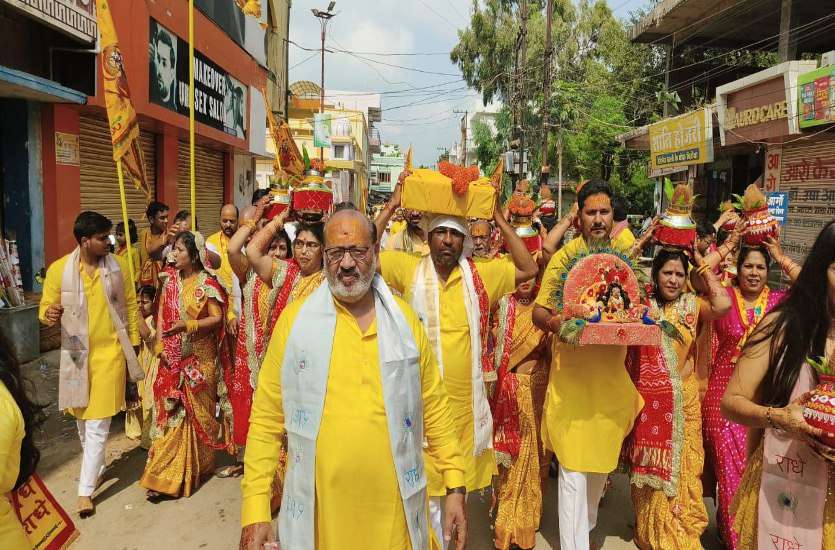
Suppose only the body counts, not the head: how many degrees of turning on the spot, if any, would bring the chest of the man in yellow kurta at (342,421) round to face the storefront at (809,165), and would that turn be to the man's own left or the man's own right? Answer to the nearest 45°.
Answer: approximately 135° to the man's own left

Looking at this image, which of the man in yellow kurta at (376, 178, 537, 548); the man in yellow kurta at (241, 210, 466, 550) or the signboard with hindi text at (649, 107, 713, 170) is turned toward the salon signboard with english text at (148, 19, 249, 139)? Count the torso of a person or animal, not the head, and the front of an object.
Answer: the signboard with hindi text at (649, 107, 713, 170)

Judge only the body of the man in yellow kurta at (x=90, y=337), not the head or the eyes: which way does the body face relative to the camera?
toward the camera

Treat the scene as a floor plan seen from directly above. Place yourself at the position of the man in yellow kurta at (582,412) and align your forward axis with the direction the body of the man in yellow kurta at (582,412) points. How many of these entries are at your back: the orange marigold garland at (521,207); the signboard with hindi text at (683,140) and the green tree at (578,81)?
3

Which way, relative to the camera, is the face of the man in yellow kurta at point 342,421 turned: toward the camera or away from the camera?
toward the camera

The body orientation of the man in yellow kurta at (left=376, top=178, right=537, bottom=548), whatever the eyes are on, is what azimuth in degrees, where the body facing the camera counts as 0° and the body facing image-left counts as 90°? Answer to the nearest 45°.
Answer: approximately 0°

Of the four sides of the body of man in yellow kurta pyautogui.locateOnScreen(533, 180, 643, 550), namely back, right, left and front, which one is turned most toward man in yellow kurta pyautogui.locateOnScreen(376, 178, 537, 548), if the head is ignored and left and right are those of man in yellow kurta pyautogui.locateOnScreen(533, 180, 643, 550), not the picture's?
right

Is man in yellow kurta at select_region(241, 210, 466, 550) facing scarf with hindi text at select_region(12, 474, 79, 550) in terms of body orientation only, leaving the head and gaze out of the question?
no

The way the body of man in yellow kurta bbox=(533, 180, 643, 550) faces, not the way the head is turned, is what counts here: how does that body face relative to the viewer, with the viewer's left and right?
facing the viewer

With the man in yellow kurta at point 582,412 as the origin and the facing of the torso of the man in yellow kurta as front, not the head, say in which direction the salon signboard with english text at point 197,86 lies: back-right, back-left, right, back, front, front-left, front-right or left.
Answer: back-right

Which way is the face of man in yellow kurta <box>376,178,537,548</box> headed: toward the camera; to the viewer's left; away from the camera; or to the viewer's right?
toward the camera

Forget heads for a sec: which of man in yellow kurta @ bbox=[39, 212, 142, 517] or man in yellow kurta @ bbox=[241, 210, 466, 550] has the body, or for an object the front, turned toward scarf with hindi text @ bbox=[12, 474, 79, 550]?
man in yellow kurta @ bbox=[39, 212, 142, 517]

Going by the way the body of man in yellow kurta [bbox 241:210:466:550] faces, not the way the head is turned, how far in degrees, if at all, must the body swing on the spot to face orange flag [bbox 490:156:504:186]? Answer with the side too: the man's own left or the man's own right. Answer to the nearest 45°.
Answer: approximately 135° to the man's own left

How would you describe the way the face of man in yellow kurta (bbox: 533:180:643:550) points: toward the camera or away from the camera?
toward the camera

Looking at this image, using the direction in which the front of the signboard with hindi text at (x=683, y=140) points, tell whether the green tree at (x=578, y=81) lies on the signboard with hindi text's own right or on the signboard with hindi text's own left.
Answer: on the signboard with hindi text's own right

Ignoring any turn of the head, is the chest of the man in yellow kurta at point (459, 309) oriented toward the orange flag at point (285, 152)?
no

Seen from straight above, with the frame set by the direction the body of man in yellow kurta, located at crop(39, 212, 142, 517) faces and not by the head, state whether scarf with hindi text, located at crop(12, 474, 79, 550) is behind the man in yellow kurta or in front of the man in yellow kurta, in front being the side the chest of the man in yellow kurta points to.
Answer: in front

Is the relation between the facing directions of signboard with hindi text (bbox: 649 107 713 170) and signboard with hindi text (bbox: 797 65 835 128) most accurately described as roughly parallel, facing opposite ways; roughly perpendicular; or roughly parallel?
roughly parallel

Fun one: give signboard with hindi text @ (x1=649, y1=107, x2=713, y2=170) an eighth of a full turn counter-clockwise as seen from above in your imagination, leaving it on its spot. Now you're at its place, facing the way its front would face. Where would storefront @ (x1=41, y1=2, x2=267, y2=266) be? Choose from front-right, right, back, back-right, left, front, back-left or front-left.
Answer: front-right

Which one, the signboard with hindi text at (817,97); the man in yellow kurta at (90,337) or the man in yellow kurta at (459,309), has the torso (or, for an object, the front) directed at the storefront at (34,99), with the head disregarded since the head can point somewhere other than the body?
the signboard with hindi text

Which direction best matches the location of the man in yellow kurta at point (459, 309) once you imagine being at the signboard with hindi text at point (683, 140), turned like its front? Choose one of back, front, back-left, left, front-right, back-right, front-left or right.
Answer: front-left

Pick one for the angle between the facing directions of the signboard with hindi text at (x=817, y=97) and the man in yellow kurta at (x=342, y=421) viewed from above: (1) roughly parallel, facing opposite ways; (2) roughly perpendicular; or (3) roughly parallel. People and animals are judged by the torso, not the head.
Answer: roughly perpendicular
